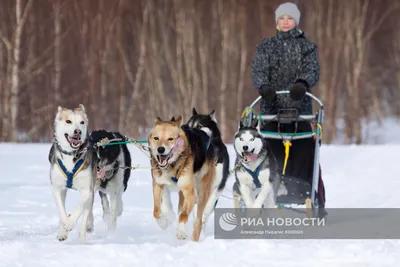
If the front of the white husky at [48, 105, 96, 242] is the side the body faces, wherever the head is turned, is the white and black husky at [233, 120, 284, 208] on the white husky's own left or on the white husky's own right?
on the white husky's own left

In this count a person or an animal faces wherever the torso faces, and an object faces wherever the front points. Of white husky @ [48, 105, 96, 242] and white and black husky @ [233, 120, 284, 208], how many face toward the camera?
2

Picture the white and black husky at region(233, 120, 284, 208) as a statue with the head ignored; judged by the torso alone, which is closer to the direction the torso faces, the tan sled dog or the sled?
the tan sled dog

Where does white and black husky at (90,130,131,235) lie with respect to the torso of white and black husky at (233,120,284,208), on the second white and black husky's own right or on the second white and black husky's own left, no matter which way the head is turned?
on the second white and black husky's own right

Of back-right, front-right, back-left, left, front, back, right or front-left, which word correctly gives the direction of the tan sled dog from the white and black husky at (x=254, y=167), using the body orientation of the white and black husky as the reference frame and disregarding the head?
front-right

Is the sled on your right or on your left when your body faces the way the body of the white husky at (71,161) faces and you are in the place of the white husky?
on your left

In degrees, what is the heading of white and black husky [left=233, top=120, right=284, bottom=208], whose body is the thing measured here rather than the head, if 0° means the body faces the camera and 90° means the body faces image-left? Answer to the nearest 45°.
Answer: approximately 0°
